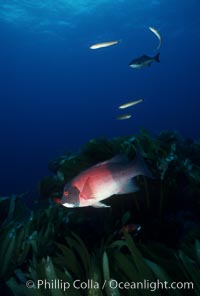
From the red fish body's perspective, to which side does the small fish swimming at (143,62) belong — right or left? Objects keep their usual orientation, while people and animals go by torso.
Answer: on its right

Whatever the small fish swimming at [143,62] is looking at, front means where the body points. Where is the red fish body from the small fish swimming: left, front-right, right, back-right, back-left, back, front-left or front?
left

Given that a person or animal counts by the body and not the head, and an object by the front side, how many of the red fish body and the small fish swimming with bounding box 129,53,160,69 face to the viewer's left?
2

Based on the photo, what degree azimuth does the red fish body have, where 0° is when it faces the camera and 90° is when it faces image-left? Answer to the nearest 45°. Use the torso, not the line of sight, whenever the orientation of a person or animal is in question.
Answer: approximately 90°

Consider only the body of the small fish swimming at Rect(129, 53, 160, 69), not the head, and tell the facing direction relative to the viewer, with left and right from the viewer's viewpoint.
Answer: facing to the left of the viewer
